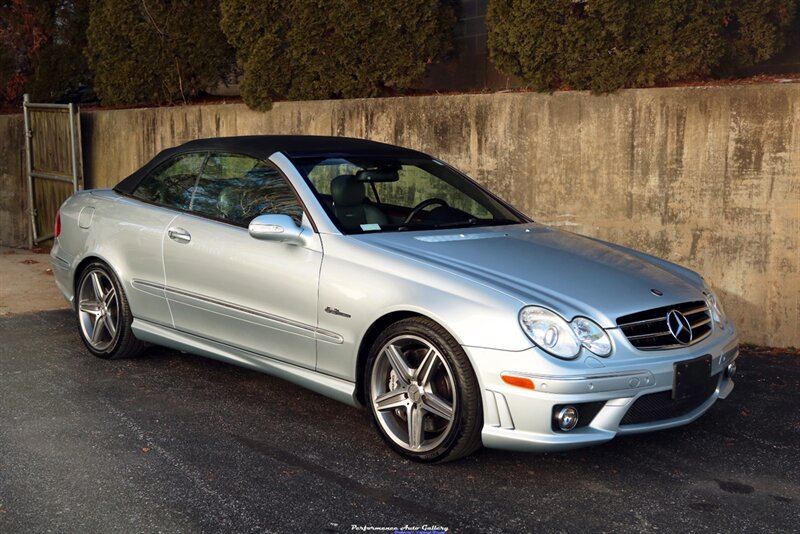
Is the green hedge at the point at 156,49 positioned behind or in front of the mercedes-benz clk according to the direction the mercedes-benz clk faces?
behind

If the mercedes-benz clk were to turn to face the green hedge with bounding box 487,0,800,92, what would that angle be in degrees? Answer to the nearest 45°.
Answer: approximately 90° to its left

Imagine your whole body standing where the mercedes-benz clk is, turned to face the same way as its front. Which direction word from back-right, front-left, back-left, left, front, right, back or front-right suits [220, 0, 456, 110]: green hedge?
back-left

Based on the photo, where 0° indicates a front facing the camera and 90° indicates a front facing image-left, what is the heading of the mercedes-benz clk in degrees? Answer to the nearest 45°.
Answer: approximately 315°

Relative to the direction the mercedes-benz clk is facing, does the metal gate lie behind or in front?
behind
